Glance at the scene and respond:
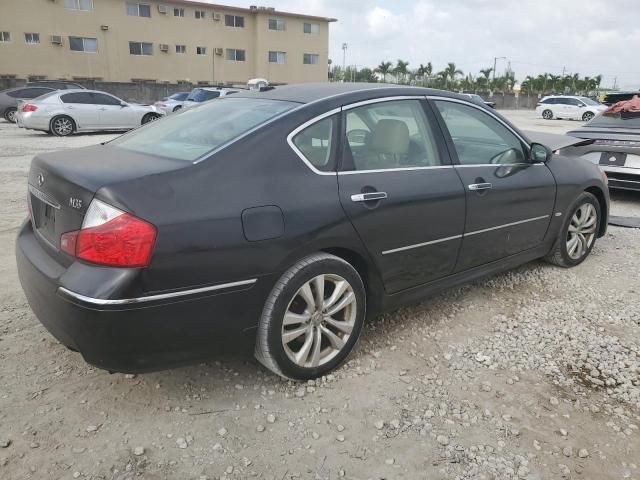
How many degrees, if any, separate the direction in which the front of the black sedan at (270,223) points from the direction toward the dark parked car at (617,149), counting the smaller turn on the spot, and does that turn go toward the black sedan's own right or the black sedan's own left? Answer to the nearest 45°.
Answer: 0° — it already faces it

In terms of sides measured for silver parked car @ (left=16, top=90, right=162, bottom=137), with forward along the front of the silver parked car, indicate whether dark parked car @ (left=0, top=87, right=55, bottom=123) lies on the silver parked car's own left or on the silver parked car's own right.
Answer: on the silver parked car's own left

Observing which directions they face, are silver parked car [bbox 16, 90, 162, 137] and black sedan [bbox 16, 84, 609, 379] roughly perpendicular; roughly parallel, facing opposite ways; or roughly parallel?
roughly parallel

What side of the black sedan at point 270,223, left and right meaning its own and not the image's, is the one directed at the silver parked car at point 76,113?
left

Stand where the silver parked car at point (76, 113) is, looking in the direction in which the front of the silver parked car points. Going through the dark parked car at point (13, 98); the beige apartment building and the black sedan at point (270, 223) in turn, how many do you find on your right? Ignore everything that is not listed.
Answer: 1

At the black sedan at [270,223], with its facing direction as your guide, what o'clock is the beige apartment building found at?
The beige apartment building is roughly at 10 o'clock from the black sedan.

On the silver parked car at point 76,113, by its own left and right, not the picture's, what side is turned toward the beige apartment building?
left

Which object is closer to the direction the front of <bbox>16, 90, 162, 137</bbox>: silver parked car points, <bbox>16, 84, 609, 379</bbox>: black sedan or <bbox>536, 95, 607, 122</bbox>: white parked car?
the white parked car

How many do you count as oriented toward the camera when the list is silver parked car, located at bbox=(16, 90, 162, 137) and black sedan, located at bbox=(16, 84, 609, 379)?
0

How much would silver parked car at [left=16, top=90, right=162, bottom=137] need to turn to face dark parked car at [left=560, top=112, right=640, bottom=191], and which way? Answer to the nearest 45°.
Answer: approximately 45° to its right

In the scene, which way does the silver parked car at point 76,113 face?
to the viewer's right

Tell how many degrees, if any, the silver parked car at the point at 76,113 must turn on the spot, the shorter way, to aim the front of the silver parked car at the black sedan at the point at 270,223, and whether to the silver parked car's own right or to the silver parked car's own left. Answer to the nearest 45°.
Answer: approximately 90° to the silver parked car's own right

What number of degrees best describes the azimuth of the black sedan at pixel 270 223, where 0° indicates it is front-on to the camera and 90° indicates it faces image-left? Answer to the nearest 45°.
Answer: approximately 225°

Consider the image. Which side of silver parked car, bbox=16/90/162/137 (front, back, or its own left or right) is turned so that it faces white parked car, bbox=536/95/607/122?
front

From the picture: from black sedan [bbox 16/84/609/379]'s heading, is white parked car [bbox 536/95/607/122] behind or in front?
in front
